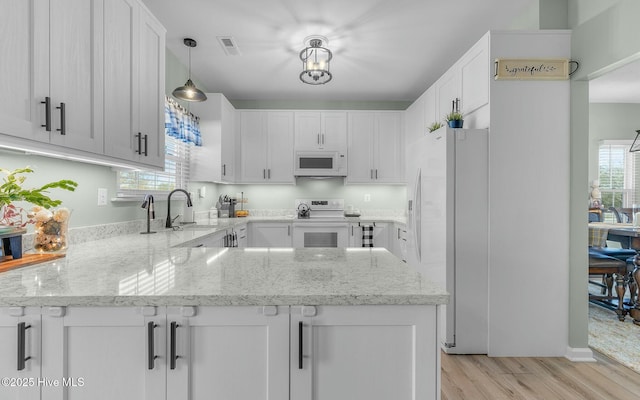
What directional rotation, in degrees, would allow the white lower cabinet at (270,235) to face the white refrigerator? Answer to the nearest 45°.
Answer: approximately 45° to its left

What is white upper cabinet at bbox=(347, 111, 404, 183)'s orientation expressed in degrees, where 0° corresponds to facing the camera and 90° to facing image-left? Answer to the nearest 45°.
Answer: approximately 0°

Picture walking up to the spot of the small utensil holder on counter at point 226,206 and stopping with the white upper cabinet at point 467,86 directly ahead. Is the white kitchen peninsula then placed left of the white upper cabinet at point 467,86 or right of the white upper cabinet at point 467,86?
right

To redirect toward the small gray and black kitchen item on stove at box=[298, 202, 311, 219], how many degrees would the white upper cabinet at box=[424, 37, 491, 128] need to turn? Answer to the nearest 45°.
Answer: approximately 45° to its right

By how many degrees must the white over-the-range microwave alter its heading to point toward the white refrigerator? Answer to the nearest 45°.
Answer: approximately 45° to its left
